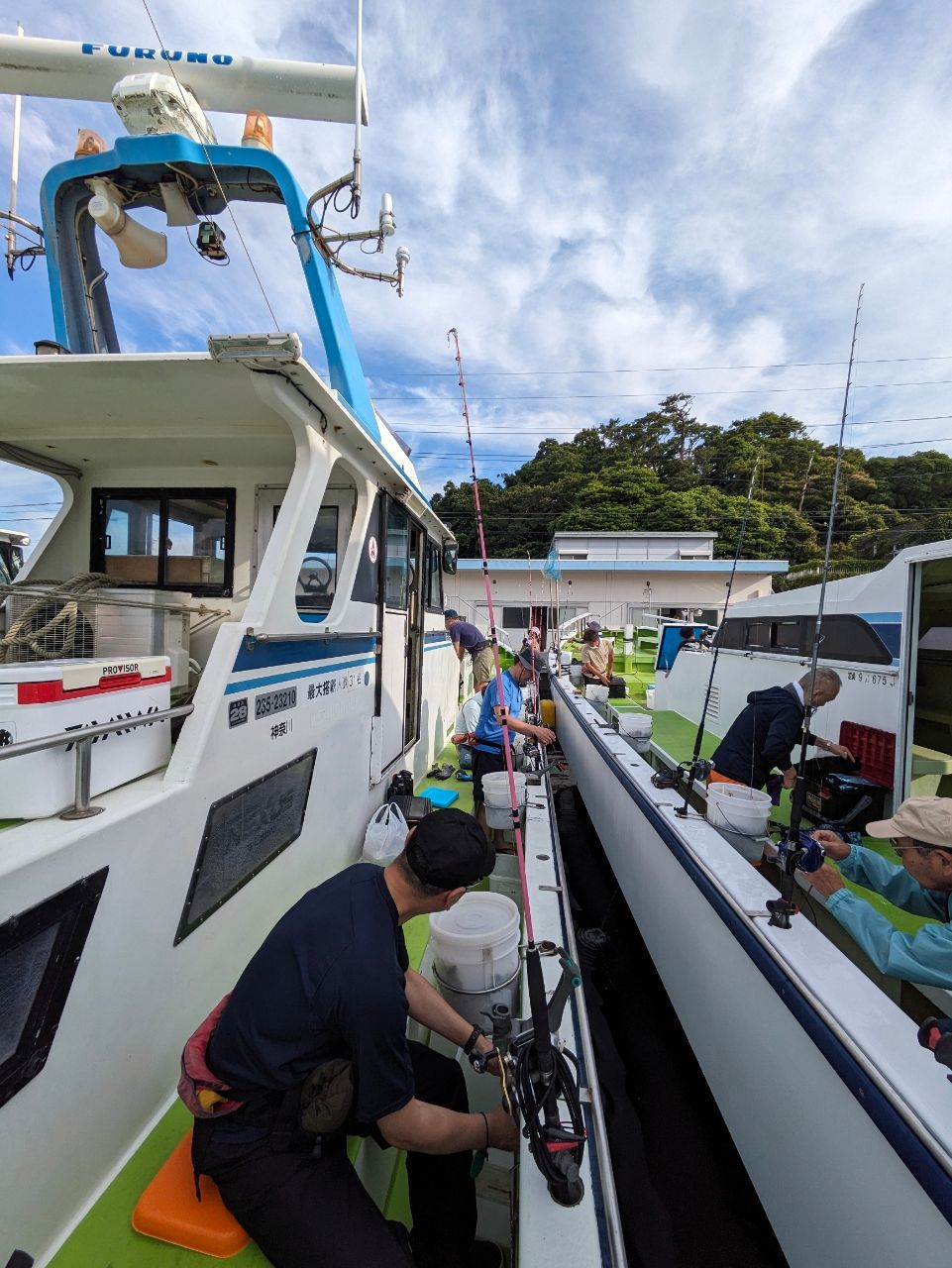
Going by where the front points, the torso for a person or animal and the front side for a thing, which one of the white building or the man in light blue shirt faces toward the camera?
the white building

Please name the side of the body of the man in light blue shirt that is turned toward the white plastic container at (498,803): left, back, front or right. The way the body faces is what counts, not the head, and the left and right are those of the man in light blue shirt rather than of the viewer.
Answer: front

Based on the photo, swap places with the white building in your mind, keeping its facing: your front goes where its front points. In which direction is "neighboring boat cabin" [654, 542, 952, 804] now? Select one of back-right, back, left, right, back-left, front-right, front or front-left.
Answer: front

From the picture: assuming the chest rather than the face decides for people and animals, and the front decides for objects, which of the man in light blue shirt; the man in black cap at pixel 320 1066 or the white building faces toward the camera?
the white building

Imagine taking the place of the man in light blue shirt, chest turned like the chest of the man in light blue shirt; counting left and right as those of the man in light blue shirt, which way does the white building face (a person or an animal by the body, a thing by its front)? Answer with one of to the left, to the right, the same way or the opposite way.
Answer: to the left

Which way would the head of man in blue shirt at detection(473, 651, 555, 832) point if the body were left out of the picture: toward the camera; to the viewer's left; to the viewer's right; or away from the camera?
to the viewer's right

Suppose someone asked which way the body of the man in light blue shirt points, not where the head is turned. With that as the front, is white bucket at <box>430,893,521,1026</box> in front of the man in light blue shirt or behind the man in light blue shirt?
in front

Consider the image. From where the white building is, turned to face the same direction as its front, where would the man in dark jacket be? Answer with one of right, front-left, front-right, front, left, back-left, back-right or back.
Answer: front

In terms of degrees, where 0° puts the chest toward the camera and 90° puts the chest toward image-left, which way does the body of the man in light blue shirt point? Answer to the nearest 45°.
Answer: approximately 90°

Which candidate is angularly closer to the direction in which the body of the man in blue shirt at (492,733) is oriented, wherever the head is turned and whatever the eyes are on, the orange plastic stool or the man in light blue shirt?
the man in light blue shirt

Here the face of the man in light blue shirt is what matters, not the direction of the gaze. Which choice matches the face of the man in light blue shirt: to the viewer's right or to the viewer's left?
to the viewer's left

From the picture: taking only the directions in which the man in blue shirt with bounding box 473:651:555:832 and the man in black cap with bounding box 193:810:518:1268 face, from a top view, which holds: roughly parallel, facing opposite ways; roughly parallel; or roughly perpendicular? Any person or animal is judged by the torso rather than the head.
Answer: roughly parallel

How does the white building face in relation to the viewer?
toward the camera

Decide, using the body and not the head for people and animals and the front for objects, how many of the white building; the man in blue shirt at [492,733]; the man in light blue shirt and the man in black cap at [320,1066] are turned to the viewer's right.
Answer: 2

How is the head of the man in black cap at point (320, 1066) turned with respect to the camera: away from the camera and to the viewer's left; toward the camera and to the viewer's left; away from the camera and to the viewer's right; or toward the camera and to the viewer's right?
away from the camera and to the viewer's right

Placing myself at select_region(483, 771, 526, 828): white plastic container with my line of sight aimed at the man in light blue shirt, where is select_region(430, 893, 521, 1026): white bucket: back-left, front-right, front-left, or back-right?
front-right

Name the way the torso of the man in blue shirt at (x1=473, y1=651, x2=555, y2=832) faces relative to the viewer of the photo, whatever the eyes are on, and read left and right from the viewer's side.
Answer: facing to the right of the viewer

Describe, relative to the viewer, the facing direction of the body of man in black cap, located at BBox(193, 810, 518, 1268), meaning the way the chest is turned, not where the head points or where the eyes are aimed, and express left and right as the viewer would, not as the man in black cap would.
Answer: facing to the right of the viewer

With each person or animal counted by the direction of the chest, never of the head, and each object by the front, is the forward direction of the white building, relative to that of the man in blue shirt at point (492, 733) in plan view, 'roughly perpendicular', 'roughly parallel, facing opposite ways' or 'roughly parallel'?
roughly perpendicular

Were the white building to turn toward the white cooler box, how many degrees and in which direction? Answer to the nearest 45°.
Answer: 0° — it already faces it
